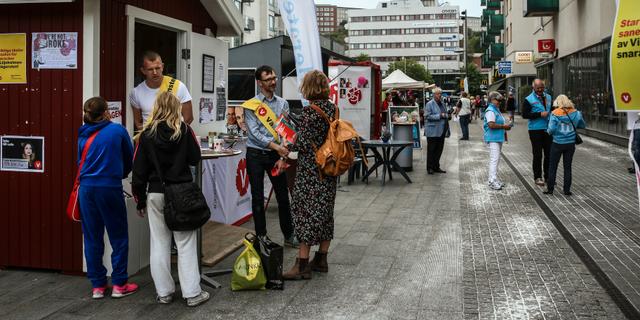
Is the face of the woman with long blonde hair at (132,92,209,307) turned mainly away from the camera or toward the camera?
away from the camera

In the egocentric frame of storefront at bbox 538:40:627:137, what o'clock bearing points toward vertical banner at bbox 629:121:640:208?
The vertical banner is roughly at 9 o'clock from the storefront.

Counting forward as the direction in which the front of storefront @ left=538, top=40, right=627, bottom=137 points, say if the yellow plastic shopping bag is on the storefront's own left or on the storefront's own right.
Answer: on the storefront's own left

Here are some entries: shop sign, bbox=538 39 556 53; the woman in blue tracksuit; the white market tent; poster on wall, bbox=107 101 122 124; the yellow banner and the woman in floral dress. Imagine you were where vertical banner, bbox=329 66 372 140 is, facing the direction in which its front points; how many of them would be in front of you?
4

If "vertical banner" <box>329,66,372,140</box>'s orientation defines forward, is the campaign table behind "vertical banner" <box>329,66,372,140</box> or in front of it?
in front

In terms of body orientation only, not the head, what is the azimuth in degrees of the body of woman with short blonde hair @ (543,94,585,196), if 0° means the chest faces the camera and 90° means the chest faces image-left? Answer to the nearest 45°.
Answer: approximately 180°

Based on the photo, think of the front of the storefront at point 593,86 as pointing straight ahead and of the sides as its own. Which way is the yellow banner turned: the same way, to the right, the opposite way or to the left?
to the left
